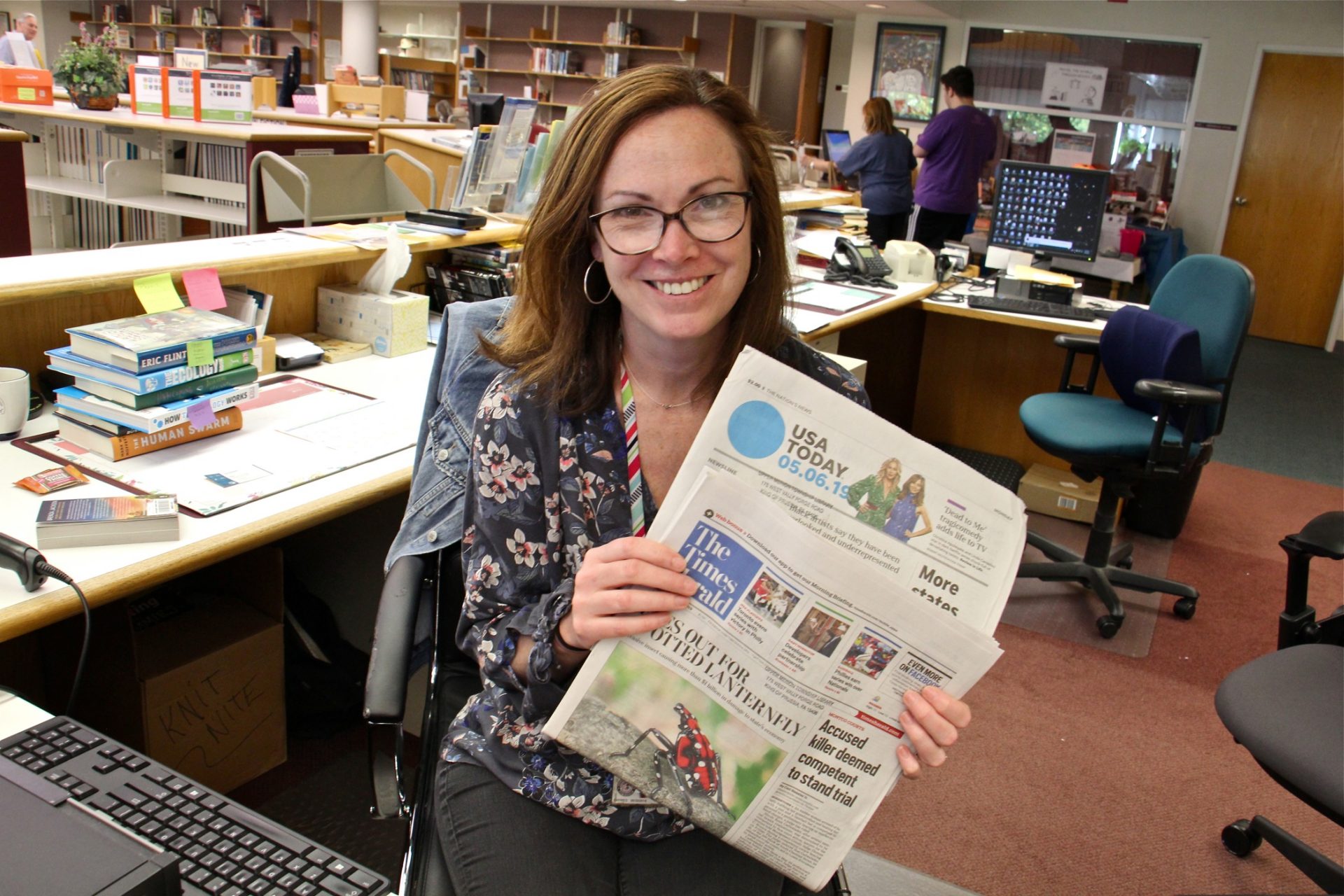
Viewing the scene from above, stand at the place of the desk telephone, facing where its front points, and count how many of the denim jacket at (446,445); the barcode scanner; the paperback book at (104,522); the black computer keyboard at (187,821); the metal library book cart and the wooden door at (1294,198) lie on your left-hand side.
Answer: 1

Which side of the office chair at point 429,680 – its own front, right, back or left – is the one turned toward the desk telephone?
back

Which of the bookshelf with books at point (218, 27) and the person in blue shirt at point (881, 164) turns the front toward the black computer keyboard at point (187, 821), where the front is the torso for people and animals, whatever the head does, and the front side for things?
the bookshelf with books

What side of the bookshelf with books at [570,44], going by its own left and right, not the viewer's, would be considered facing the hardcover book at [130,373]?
front

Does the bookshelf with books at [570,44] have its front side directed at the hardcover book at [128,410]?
yes

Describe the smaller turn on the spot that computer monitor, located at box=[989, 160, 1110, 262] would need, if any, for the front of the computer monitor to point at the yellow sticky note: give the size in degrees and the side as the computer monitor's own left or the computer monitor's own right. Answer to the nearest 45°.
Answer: approximately 45° to the computer monitor's own right

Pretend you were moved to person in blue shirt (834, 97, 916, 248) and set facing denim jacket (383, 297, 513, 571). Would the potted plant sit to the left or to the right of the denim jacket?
right

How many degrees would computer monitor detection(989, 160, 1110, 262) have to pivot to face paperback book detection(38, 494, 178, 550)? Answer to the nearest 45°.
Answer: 0° — it already faces it

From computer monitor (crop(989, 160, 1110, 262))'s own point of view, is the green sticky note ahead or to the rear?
ahead

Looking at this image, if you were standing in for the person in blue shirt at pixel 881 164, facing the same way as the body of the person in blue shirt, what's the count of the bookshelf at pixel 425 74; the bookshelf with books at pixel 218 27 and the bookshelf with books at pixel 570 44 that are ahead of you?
3

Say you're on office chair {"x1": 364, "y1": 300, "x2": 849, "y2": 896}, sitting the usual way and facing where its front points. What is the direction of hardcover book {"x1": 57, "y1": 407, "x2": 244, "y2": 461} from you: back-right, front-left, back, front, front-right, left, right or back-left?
back-right

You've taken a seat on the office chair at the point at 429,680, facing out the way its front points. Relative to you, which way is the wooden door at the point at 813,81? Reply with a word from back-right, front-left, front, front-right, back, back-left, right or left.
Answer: back

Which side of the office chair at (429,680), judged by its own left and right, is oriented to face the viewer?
front

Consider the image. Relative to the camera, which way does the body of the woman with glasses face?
toward the camera
